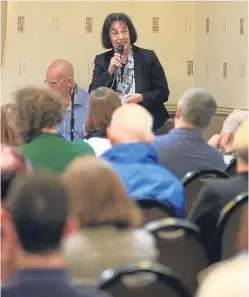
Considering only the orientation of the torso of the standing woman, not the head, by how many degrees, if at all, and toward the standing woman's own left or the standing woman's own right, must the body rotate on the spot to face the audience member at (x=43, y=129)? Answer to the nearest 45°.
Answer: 0° — they already face them

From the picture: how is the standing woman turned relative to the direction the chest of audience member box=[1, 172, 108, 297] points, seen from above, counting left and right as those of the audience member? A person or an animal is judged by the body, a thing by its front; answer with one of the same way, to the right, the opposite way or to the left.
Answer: the opposite way

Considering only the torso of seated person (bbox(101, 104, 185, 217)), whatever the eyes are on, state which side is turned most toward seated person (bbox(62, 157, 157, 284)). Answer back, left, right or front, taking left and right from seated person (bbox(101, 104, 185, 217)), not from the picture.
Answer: back

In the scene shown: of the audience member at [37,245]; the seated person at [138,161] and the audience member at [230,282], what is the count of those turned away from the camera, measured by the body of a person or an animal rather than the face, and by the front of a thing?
3

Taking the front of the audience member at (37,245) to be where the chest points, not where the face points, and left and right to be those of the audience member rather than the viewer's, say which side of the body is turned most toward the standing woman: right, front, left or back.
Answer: front

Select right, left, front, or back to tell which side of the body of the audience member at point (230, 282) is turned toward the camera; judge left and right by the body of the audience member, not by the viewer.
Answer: back

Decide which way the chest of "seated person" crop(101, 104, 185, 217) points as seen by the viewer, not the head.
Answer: away from the camera

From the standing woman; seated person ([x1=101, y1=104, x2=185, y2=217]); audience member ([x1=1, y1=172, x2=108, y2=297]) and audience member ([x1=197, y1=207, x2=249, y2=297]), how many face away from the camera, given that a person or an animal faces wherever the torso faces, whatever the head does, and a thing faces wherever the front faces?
3

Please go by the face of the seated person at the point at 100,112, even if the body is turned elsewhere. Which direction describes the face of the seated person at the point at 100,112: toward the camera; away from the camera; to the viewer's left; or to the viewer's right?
away from the camera

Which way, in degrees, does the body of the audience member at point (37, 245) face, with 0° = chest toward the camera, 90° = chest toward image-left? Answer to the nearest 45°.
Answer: approximately 180°

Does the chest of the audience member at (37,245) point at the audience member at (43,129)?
yes

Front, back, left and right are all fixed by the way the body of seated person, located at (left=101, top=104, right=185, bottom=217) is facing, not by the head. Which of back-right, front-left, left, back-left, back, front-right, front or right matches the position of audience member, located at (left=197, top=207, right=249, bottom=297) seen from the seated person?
back

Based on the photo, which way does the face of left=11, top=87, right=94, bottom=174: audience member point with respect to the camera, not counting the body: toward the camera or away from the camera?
away from the camera

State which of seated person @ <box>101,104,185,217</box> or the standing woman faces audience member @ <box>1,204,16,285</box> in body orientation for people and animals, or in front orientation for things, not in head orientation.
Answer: the standing woman
